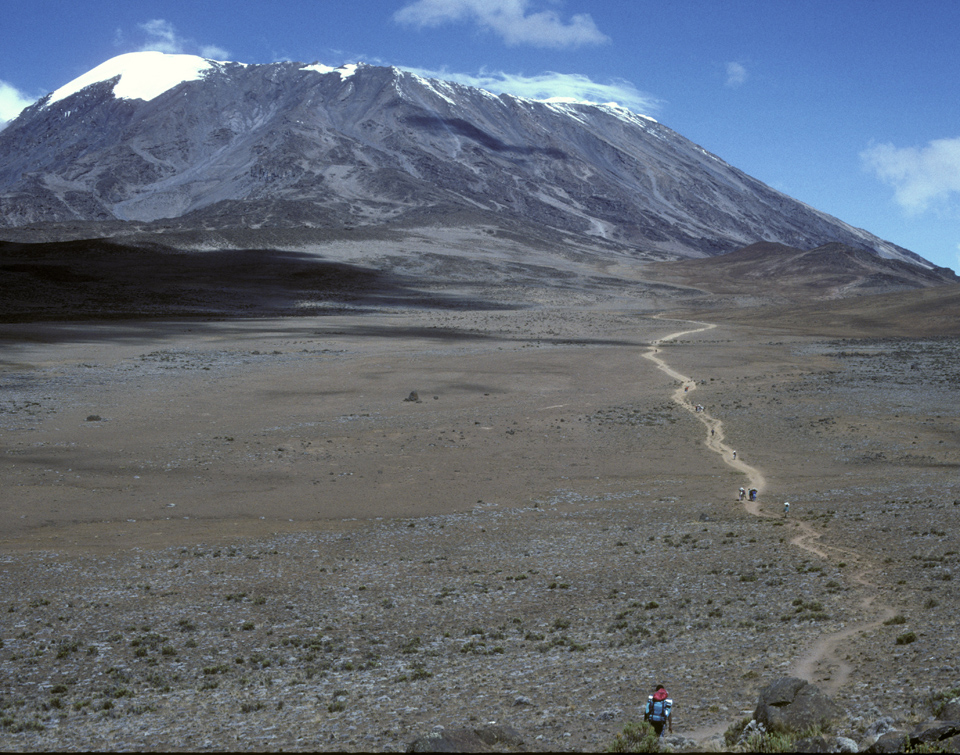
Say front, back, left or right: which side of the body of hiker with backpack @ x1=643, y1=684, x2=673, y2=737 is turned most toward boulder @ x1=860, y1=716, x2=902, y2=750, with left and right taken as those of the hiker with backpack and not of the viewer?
right

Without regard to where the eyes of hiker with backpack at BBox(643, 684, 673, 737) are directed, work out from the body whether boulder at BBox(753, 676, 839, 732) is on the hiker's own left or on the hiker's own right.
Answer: on the hiker's own right

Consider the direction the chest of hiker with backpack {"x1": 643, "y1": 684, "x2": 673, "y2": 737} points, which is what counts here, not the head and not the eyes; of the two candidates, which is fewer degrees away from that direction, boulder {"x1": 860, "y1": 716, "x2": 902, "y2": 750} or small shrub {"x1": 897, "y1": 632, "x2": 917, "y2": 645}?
the small shrub

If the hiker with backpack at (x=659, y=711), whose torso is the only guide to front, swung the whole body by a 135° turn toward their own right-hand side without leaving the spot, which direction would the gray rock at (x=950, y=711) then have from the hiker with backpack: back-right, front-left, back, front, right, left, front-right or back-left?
front-left

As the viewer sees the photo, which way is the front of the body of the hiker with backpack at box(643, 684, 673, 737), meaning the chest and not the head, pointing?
away from the camera
